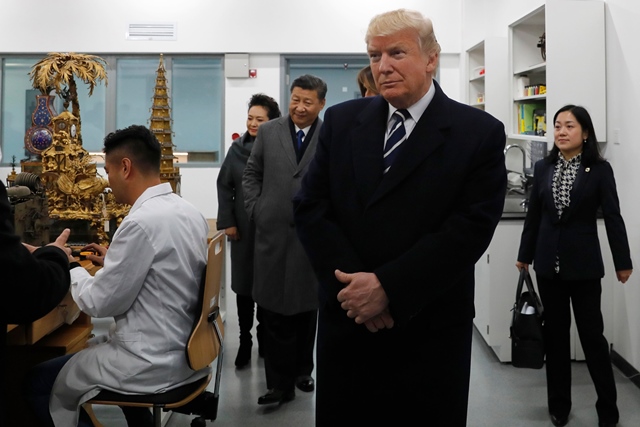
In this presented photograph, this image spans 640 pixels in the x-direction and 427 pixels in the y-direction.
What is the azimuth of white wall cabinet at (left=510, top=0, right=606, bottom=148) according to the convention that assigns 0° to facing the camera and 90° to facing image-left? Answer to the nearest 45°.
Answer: approximately 90°

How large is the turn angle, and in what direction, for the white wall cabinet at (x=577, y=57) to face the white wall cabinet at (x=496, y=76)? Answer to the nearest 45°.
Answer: approximately 90° to its right

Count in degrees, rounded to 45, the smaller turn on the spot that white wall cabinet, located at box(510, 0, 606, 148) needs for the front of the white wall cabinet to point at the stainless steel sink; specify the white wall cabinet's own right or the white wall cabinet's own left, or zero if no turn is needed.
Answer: approximately 45° to the white wall cabinet's own right

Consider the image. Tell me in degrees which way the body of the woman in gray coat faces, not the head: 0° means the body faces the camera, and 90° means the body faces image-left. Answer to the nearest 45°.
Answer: approximately 45°

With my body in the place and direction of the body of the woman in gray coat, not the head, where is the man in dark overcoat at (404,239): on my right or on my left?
on my left
